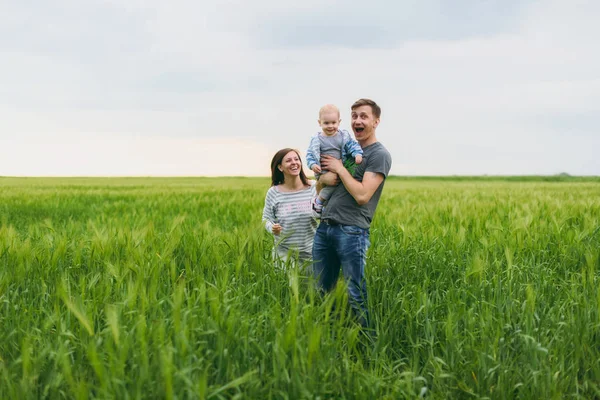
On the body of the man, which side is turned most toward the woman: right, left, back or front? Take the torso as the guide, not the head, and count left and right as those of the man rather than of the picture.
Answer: right

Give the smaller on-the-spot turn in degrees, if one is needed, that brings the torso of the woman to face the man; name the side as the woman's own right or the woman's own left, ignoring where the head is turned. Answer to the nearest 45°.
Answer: approximately 45° to the woman's own left

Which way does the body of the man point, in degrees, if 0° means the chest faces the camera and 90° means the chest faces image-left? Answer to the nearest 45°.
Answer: approximately 45°

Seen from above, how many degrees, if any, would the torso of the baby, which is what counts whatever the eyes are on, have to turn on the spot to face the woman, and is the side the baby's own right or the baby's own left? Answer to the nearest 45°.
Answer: approximately 135° to the baby's own right

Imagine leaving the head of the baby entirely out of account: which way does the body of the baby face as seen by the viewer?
toward the camera

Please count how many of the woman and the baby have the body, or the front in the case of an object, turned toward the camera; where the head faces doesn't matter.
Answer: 2
